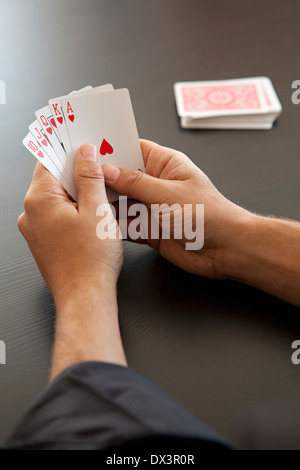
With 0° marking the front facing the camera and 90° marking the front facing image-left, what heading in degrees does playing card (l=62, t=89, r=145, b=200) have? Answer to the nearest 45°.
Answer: approximately 0°
